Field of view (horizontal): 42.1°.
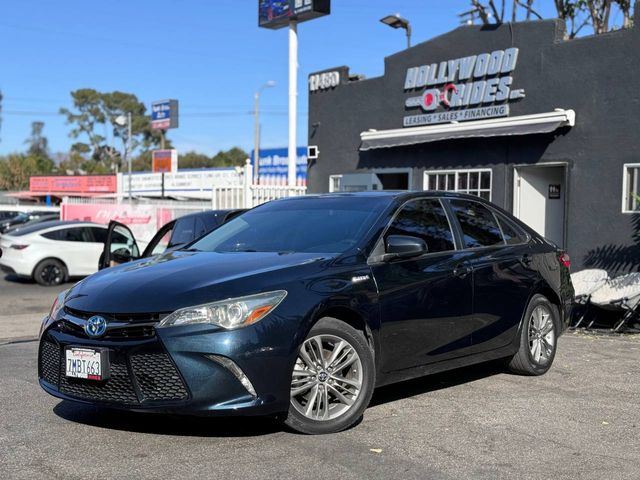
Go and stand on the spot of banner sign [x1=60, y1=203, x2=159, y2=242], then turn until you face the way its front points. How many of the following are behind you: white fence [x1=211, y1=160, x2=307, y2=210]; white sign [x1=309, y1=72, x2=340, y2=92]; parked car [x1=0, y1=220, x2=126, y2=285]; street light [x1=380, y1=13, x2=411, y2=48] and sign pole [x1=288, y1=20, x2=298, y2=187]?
0

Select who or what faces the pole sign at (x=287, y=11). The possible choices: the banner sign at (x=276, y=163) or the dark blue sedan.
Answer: the banner sign

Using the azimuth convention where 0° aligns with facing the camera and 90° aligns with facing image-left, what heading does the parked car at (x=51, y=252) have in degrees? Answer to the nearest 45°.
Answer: approximately 225°

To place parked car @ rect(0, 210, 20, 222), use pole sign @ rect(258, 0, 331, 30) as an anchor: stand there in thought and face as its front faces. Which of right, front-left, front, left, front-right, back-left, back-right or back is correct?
right

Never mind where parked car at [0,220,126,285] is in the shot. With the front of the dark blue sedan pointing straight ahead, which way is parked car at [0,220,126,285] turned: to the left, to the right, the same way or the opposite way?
the opposite way

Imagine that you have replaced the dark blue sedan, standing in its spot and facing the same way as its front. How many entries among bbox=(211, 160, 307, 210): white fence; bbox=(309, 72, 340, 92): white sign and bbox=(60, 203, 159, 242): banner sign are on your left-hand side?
0

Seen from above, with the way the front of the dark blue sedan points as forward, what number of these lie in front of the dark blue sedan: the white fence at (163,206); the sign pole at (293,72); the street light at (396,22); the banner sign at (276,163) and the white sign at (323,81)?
0

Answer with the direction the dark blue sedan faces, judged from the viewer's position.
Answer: facing the viewer and to the left of the viewer

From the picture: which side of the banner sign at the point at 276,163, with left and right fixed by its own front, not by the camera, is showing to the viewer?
front

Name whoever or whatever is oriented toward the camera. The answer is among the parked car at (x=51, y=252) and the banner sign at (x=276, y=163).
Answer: the banner sign

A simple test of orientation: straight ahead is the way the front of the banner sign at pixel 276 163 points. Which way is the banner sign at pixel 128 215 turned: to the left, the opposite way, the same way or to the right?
the same way

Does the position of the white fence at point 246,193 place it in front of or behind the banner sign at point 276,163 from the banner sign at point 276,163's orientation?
in front

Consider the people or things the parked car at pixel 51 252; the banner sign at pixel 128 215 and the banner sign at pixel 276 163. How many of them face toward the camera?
2
